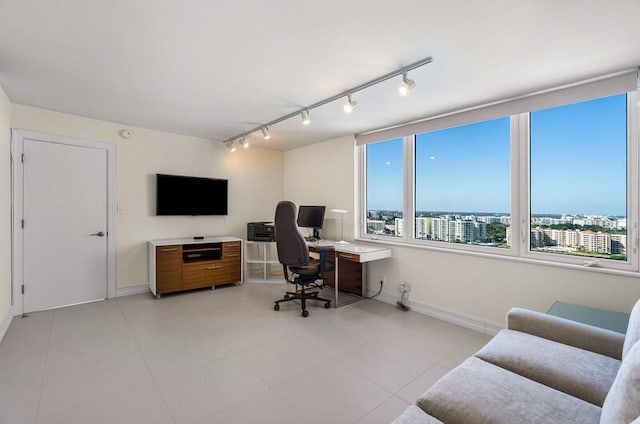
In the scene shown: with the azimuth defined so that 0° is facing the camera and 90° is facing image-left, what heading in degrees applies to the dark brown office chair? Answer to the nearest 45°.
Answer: approximately 225°

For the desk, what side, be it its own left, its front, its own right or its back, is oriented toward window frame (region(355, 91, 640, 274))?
left

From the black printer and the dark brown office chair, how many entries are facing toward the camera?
1

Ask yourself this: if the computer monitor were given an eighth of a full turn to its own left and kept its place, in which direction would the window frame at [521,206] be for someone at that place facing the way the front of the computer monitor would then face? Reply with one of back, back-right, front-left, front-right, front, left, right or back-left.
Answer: front-left

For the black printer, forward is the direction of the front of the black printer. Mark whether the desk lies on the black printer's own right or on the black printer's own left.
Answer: on the black printer's own left

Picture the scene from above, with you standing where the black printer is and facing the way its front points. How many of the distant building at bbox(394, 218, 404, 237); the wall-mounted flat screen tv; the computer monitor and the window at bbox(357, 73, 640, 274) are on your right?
1

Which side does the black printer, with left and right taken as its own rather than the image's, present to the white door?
right

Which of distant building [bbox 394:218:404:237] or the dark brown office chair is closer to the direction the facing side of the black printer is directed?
the dark brown office chair

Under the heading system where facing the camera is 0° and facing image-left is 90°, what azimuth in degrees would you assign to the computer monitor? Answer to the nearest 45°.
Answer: approximately 45°

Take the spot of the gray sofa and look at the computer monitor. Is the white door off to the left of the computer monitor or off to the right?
left

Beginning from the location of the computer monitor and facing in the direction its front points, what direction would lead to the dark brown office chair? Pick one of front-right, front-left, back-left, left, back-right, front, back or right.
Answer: front-left

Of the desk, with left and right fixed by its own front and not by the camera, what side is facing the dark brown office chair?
front

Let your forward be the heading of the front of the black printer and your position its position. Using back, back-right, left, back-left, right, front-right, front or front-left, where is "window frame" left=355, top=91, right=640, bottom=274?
front-left
